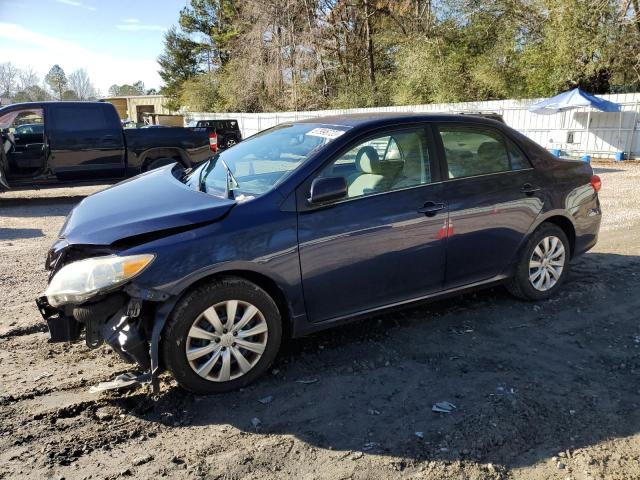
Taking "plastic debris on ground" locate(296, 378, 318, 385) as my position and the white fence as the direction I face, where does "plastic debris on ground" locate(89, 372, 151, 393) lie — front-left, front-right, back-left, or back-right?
back-left

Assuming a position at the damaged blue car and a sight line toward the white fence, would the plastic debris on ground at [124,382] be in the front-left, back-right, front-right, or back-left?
back-left

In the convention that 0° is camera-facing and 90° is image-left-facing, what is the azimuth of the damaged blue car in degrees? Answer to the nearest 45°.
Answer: approximately 45°

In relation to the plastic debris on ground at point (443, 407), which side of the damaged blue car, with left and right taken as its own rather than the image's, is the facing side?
left

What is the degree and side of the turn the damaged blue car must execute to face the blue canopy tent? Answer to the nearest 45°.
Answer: approximately 180°

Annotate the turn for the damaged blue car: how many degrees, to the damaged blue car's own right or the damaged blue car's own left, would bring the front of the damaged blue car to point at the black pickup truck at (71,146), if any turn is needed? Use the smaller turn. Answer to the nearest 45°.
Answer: approximately 90° to the damaged blue car's own right

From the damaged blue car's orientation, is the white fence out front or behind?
behind

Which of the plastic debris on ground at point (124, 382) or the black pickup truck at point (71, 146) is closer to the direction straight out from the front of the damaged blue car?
the plastic debris on ground
